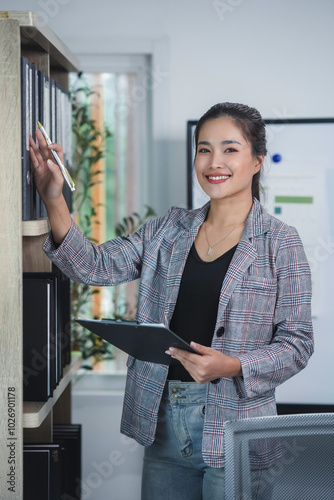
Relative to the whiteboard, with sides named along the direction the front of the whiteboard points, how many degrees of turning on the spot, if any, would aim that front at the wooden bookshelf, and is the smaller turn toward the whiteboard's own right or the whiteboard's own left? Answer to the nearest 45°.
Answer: approximately 45° to the whiteboard's own right

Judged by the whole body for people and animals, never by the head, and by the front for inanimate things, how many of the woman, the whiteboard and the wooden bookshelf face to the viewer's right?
1

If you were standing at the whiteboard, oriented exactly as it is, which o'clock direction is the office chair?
The office chair is roughly at 12 o'clock from the whiteboard.

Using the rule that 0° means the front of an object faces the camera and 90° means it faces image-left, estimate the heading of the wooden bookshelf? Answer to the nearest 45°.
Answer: approximately 270°

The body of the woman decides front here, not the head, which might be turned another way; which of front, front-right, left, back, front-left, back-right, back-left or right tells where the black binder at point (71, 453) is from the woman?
right

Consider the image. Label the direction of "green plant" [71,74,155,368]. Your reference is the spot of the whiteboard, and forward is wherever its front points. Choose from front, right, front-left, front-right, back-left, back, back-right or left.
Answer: right

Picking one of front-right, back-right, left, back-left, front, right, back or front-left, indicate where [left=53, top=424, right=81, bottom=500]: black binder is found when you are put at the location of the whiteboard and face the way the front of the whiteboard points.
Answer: front-right

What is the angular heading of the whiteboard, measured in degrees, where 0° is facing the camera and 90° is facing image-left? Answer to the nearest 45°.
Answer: approximately 0°

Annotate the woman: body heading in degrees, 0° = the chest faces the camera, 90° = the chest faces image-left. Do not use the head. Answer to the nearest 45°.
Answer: approximately 45°

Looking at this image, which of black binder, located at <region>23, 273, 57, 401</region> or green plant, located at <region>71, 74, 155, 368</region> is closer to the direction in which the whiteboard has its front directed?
the black binder

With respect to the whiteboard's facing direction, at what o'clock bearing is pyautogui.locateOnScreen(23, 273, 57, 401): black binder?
The black binder is roughly at 1 o'clock from the whiteboard.

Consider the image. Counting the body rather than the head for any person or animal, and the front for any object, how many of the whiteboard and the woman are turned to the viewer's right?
0

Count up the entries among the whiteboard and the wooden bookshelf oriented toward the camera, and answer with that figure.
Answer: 1
